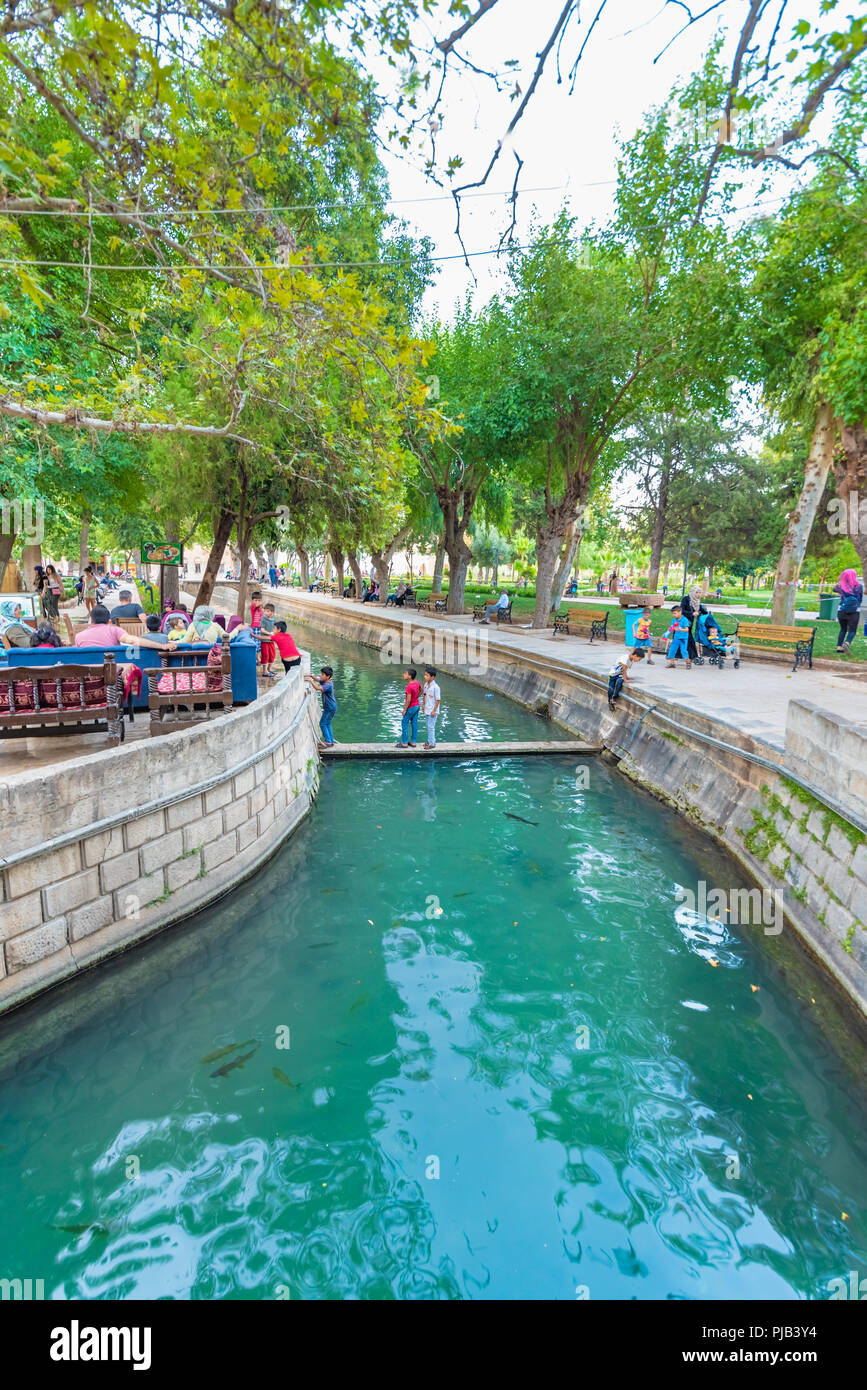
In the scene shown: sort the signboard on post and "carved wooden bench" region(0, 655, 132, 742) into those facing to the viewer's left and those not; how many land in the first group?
0

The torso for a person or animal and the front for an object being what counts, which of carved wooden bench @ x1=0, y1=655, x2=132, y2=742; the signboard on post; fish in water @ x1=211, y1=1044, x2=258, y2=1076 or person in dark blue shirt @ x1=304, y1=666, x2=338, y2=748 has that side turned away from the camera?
the carved wooden bench

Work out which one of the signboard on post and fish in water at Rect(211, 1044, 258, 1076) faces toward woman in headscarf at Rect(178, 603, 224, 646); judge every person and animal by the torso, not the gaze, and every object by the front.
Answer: the signboard on post

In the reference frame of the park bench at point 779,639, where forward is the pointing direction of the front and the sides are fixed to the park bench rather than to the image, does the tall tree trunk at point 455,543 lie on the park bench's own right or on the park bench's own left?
on the park bench's own right

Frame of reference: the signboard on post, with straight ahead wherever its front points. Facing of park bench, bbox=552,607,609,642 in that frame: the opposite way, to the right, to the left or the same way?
to the right

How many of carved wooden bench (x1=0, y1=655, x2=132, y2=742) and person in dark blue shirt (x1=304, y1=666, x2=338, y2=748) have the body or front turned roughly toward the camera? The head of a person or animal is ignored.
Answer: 0

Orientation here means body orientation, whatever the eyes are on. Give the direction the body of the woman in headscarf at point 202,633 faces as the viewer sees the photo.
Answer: away from the camera

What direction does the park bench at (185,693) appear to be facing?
away from the camera

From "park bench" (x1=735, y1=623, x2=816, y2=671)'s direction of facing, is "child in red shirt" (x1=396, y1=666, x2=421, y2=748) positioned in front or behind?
in front
